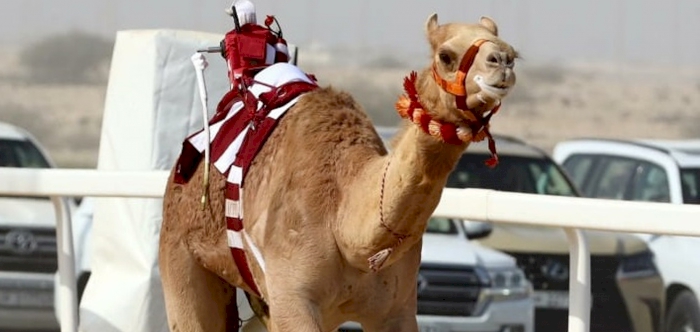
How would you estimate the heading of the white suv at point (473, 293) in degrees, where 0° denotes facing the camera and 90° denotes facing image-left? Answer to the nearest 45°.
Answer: approximately 315°

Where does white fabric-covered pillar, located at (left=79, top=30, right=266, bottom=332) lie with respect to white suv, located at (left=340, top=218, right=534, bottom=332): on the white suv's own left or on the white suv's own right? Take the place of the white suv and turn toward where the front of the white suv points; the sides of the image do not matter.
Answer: on the white suv's own right

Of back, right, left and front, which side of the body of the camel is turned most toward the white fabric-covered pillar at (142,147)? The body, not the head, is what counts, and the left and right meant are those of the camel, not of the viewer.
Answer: back

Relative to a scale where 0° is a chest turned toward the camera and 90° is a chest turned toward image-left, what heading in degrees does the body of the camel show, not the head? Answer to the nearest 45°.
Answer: approximately 315°
